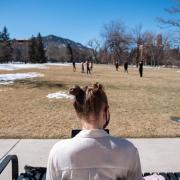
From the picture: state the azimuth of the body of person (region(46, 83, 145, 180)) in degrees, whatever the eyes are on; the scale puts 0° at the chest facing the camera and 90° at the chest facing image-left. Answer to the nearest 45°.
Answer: approximately 180°
